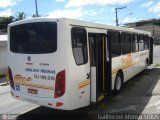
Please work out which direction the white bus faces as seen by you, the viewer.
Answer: facing away from the viewer and to the right of the viewer
